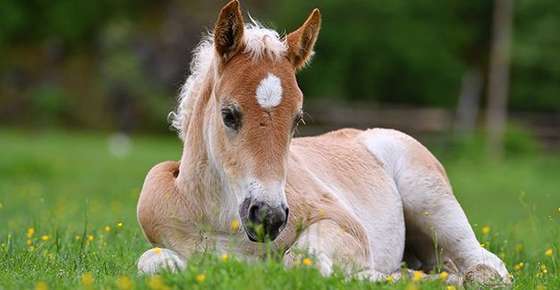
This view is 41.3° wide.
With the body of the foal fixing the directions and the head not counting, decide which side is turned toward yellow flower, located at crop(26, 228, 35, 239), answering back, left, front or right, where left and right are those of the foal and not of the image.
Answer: right

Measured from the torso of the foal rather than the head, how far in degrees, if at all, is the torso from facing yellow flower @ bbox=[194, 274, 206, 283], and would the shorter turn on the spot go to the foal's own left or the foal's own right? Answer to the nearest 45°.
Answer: approximately 45° to the foal's own left

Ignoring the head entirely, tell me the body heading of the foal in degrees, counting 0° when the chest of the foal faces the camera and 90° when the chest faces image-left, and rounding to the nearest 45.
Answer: approximately 45°

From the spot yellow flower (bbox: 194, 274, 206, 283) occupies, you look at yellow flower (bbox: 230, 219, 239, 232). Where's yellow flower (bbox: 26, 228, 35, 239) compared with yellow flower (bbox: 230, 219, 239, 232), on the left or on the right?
left

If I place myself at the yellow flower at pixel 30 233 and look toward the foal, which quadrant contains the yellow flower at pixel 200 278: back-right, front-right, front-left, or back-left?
front-right

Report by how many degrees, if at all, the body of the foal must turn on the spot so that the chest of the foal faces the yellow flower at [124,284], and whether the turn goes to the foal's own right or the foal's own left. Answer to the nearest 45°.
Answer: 0° — it already faces it

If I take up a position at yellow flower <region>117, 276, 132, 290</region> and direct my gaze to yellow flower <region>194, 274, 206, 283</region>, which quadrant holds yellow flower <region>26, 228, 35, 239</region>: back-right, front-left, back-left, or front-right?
back-left
